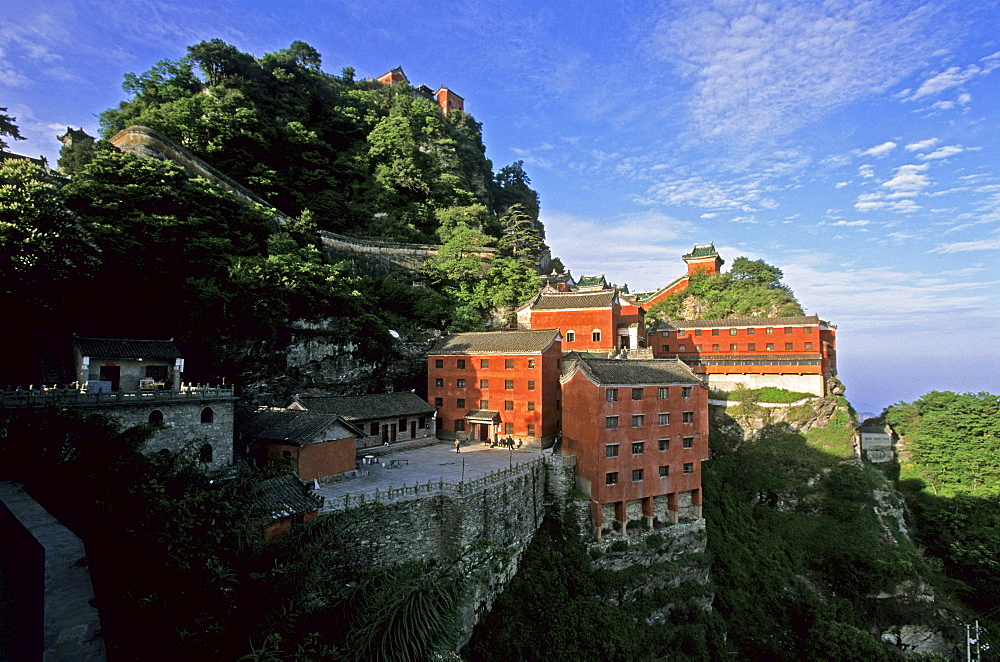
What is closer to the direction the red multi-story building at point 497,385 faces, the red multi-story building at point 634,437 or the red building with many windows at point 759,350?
the red multi-story building

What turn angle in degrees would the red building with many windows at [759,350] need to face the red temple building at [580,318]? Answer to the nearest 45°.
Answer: approximately 45° to its right

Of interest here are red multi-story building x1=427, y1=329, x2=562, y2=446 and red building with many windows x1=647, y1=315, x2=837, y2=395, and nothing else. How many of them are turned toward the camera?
2

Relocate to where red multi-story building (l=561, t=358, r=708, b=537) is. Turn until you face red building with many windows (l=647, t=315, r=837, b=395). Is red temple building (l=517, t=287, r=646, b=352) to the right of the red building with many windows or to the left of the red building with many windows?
left

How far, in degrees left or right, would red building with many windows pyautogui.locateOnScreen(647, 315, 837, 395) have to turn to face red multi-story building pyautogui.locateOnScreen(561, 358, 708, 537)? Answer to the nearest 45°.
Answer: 0° — it already faces it

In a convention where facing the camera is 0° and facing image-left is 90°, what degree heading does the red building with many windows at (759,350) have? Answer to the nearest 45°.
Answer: approximately 0°

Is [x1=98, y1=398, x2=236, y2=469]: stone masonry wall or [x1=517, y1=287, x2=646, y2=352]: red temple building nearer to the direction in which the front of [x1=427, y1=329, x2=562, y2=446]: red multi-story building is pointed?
the stone masonry wall
